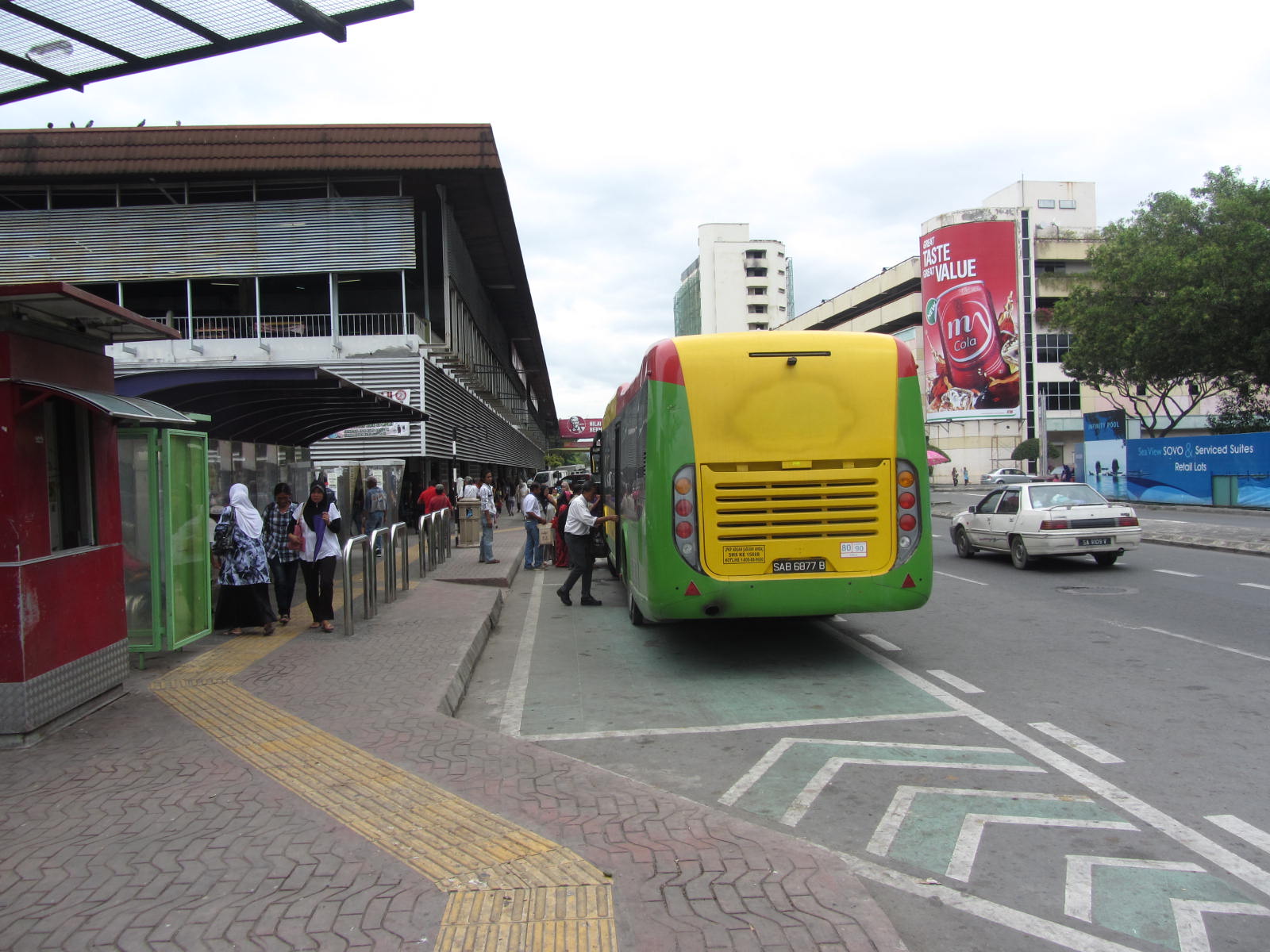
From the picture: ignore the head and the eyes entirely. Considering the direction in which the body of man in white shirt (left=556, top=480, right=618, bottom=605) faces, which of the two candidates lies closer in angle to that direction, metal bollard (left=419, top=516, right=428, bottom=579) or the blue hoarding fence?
the blue hoarding fence

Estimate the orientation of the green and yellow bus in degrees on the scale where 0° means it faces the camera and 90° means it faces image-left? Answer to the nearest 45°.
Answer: approximately 180°

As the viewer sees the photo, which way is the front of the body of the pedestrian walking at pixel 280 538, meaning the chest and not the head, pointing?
toward the camera

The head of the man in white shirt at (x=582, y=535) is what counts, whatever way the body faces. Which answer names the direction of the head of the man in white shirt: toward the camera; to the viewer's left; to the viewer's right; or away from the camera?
to the viewer's right

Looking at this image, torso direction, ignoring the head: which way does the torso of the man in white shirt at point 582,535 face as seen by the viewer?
to the viewer's right

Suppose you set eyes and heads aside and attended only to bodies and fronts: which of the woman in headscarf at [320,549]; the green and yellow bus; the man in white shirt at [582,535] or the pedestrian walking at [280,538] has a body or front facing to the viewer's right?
the man in white shirt

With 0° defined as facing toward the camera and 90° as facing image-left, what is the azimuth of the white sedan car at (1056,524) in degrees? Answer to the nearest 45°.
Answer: approximately 135°

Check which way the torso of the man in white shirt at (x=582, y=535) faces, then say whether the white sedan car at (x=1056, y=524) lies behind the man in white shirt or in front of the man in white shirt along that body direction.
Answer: in front

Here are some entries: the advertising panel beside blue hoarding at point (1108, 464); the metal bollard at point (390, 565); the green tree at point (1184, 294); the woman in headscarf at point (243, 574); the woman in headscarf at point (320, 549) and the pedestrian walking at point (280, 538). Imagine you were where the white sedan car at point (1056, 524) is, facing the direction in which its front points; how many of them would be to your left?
4

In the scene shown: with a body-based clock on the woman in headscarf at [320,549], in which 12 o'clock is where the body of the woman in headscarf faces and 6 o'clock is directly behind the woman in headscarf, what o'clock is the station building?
The station building is roughly at 6 o'clock from the woman in headscarf.

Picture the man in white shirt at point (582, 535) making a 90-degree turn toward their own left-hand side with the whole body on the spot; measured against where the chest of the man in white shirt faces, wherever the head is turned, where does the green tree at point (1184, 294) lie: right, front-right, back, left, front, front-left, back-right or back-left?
front-right

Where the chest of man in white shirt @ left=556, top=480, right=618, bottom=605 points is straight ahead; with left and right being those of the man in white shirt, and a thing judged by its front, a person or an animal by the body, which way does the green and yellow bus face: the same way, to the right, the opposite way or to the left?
to the left

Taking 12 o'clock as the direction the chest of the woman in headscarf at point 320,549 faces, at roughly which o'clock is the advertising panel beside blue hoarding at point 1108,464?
The advertising panel beside blue hoarding is roughly at 8 o'clock from the woman in headscarf.

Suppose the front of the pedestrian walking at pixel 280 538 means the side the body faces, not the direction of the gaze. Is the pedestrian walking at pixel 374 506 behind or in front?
behind

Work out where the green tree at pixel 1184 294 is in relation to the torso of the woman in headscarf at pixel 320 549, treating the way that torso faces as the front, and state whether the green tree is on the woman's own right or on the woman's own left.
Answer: on the woman's own left

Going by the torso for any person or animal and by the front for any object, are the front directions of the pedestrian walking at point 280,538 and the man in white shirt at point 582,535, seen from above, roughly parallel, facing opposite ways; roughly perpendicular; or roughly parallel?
roughly perpendicular

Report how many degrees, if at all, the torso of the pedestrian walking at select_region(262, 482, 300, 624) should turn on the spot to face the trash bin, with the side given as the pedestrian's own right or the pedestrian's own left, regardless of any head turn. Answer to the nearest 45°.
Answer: approximately 180°
